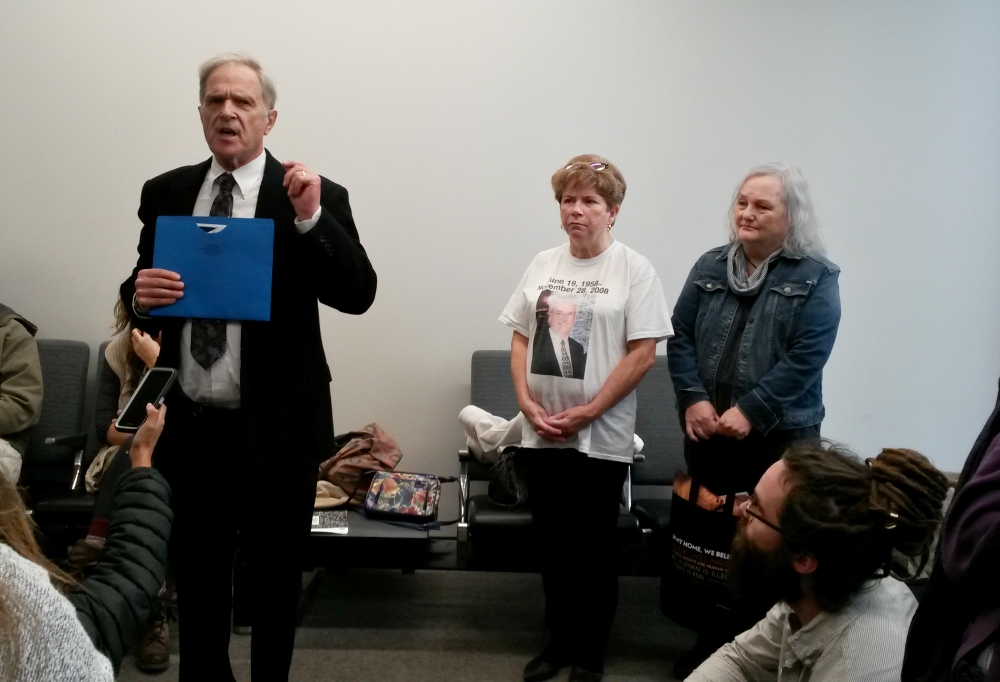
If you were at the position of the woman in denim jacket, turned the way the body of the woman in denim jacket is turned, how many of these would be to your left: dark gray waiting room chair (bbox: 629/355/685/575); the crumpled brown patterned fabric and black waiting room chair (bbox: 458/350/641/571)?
0

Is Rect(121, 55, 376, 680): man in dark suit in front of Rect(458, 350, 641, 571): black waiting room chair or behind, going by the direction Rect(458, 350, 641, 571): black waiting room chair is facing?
in front

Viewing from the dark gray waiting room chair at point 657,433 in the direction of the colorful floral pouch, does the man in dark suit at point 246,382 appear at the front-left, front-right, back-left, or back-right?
front-left

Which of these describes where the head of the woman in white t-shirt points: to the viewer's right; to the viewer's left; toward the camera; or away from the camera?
toward the camera

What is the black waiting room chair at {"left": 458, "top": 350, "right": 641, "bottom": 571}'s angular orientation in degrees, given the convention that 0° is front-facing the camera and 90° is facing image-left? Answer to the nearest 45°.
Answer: approximately 0°

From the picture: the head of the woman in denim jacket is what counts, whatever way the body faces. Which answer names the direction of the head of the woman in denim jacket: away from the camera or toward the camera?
toward the camera

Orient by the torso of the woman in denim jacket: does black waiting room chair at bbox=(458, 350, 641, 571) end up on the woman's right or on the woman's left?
on the woman's right

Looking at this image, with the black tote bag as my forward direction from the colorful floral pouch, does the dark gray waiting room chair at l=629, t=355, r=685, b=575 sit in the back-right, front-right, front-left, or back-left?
front-left

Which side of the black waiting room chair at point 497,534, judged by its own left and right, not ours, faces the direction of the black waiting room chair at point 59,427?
right

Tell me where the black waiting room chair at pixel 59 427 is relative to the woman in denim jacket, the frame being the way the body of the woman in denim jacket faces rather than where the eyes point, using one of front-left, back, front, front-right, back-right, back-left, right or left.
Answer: front-right

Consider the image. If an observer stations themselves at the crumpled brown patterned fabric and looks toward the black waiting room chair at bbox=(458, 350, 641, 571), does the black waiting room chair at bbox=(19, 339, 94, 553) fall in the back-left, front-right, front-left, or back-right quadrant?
back-right

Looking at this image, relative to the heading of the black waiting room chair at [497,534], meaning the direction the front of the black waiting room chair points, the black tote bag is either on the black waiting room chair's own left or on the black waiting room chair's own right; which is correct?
on the black waiting room chair's own left

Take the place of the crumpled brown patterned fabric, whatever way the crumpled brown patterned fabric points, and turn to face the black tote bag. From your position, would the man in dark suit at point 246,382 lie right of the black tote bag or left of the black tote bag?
right

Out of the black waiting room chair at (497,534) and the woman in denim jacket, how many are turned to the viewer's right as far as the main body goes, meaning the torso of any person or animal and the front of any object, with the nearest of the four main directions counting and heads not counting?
0

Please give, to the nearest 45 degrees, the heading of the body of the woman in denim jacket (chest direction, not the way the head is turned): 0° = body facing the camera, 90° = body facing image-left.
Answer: approximately 45°
